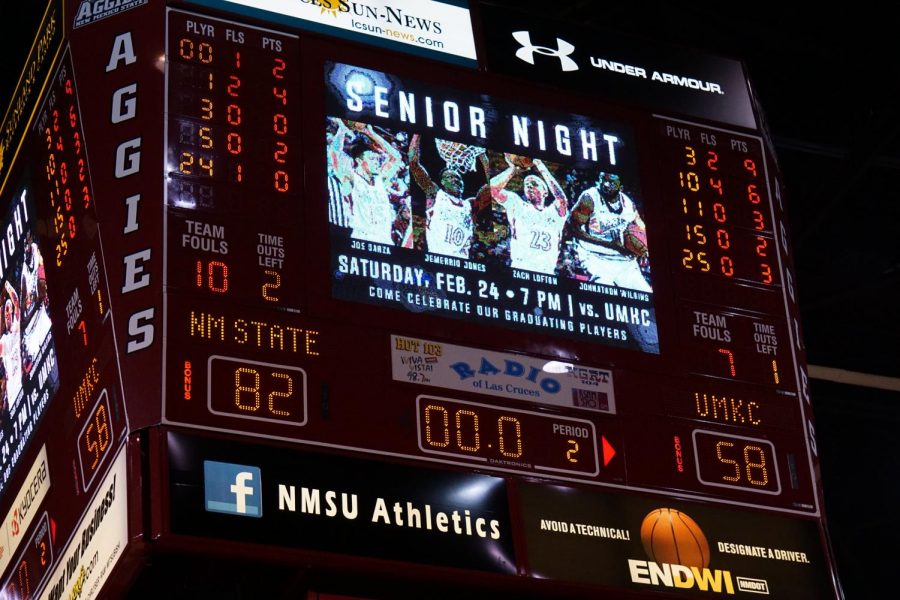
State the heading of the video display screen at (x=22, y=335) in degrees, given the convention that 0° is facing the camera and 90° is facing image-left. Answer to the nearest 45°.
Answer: approximately 90°
